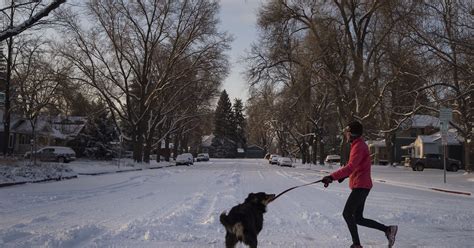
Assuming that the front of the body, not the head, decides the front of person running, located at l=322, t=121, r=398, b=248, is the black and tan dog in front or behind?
in front

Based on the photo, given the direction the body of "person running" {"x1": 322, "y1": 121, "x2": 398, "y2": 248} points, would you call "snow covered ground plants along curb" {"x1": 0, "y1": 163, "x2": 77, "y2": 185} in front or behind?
in front

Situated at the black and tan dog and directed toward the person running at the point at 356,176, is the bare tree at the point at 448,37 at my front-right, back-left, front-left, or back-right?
front-left

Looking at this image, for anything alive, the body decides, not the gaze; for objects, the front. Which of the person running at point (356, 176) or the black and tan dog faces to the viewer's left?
the person running

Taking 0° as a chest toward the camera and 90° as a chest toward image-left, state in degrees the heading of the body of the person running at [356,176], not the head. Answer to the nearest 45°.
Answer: approximately 90°

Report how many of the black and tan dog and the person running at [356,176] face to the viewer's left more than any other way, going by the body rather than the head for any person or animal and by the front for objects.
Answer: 1

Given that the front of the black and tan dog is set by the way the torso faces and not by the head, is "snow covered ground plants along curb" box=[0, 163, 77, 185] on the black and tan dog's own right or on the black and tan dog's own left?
on the black and tan dog's own left

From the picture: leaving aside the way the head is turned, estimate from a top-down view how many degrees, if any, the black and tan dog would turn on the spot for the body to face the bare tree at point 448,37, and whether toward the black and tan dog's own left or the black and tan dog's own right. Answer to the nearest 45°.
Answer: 0° — it already faces it

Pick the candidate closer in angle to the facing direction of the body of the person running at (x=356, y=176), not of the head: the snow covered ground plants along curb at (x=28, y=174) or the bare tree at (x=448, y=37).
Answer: the snow covered ground plants along curb

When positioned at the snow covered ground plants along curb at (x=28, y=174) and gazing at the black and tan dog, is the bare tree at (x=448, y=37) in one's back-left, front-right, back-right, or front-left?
front-left

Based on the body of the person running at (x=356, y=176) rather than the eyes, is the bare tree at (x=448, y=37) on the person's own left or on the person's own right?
on the person's own right

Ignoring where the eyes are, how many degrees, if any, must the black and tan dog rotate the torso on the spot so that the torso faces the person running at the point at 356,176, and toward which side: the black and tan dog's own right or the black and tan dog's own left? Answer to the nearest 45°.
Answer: approximately 45° to the black and tan dog's own right
